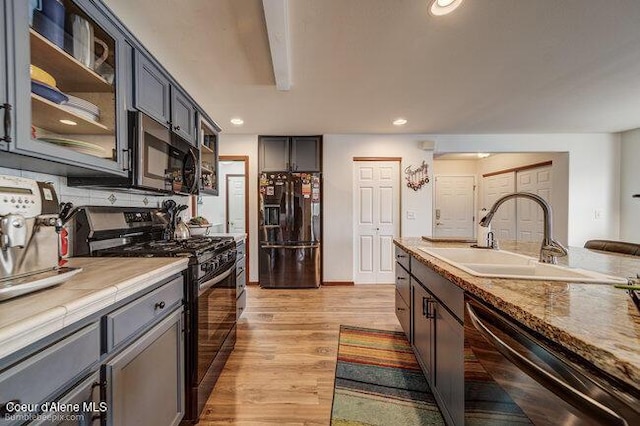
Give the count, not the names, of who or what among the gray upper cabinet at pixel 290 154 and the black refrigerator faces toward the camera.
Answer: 2

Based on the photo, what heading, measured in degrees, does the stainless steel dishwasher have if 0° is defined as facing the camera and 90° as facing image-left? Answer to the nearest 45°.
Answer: approximately 45°

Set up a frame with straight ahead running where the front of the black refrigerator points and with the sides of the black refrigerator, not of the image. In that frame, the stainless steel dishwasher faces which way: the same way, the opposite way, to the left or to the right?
to the right

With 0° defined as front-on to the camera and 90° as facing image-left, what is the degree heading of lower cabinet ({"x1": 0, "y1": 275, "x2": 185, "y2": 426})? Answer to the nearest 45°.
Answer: approximately 315°

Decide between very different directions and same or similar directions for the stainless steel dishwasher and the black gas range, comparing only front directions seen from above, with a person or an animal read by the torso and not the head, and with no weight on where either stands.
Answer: very different directions

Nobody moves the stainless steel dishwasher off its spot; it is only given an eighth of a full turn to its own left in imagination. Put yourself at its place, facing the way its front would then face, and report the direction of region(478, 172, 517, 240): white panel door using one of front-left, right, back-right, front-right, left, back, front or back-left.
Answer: back

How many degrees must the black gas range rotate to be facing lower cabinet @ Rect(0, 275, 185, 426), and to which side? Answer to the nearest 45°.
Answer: approximately 90° to its right

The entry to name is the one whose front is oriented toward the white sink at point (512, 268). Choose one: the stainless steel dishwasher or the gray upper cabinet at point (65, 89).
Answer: the gray upper cabinet

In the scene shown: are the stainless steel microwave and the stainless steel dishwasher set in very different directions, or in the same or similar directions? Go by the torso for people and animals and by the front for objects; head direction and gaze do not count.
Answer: very different directions

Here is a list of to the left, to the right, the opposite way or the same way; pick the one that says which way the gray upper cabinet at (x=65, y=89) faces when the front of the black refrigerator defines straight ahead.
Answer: to the left

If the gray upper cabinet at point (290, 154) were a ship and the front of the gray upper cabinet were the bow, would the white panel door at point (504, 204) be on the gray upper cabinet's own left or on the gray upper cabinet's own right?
on the gray upper cabinet's own left

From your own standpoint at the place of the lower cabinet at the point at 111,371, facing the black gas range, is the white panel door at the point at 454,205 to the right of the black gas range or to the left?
right

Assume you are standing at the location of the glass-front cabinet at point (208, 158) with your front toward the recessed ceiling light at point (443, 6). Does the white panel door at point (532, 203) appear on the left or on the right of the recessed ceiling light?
left
